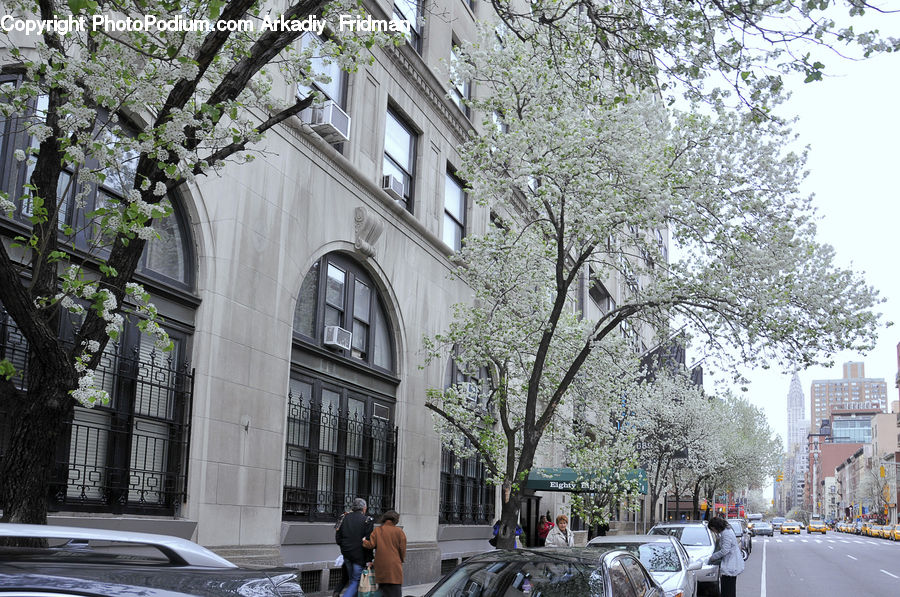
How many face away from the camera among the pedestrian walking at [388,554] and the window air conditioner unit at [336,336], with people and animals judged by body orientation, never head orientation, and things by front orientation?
1

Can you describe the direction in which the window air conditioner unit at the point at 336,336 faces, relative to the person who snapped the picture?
facing the viewer and to the right of the viewer

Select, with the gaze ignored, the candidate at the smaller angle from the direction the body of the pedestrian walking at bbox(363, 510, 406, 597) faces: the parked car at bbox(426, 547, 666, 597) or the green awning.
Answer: the green awning

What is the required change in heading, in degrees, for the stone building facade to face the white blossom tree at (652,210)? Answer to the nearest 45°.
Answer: approximately 45° to its left

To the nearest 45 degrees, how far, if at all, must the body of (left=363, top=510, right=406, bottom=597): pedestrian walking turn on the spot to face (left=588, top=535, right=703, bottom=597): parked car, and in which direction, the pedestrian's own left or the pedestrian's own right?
approximately 45° to the pedestrian's own right

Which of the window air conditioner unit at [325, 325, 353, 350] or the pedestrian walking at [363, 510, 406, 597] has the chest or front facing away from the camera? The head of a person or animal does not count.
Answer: the pedestrian walking

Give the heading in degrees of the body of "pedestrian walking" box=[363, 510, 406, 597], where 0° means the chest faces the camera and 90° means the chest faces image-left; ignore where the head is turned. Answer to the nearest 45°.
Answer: approximately 180°

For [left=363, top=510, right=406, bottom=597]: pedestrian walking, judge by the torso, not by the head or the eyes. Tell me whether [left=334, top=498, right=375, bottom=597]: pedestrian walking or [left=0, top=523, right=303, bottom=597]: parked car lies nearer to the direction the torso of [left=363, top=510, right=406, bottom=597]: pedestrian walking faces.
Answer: the pedestrian walking
